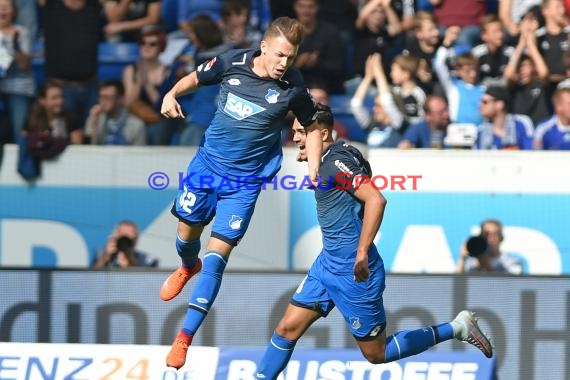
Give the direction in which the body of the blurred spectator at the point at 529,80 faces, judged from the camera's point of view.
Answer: toward the camera

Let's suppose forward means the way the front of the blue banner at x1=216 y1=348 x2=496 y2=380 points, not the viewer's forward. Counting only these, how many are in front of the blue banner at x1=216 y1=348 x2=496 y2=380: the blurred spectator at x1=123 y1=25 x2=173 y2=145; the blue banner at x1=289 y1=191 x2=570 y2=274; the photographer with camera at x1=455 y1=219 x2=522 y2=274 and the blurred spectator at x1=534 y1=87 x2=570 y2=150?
0

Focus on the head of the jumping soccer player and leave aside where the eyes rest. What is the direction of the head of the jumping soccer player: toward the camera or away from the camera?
toward the camera

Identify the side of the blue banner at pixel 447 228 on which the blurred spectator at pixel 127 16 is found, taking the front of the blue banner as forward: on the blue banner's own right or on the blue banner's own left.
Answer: on the blue banner's own right

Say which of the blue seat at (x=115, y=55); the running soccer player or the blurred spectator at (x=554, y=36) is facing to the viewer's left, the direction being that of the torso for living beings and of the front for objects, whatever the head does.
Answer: the running soccer player

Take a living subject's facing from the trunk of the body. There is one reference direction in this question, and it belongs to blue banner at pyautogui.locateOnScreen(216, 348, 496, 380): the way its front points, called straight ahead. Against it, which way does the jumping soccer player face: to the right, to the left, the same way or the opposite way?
the same way

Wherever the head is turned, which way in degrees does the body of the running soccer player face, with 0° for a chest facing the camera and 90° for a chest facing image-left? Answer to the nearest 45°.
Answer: approximately 90°

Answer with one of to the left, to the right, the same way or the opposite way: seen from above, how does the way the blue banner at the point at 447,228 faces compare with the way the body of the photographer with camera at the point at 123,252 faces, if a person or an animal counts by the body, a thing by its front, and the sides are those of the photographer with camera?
the same way

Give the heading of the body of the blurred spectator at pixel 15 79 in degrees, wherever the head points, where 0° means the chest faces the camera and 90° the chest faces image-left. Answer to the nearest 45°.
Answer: approximately 0°

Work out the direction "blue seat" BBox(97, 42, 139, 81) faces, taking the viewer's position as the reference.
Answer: facing the viewer

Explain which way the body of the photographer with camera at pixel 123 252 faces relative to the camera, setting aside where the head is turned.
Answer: toward the camera

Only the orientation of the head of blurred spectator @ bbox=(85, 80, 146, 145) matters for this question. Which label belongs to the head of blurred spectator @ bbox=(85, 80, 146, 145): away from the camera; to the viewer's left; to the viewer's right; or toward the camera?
toward the camera

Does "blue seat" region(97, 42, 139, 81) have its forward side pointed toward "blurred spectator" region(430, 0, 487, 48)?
no

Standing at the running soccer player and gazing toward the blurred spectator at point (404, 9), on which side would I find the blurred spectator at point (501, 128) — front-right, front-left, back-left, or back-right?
front-right

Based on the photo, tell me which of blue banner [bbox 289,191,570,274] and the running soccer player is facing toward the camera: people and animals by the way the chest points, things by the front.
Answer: the blue banner

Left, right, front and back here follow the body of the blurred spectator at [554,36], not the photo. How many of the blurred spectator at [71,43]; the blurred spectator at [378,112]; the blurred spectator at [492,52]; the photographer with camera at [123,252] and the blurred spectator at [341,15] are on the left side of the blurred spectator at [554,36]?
0

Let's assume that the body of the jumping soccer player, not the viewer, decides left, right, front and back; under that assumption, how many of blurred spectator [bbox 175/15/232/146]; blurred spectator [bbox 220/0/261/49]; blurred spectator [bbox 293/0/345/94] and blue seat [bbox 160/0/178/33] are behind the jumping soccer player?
4

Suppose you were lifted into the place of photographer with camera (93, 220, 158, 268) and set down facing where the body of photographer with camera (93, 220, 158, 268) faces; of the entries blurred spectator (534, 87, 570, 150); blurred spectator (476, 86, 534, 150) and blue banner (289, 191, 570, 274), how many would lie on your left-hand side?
3
